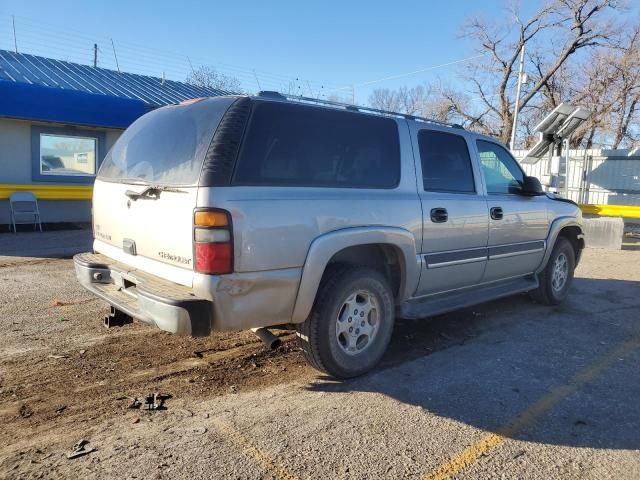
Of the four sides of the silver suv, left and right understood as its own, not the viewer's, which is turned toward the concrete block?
front

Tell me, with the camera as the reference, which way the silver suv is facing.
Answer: facing away from the viewer and to the right of the viewer
